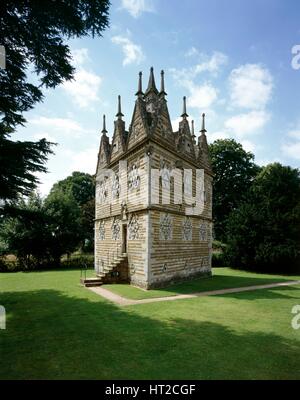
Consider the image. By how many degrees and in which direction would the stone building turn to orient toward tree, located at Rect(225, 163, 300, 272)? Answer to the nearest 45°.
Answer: approximately 180°

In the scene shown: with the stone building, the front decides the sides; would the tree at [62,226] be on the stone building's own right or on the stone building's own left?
on the stone building's own right

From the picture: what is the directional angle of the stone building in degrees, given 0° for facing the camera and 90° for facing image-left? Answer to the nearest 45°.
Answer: approximately 45°

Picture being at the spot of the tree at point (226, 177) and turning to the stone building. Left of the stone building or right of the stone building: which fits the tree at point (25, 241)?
right

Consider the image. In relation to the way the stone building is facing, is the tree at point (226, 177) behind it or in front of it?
behind
